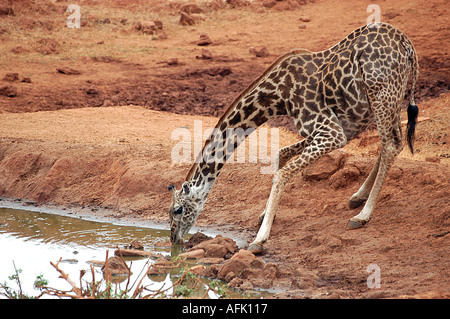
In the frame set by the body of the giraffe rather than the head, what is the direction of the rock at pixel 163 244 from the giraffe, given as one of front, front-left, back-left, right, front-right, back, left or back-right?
front

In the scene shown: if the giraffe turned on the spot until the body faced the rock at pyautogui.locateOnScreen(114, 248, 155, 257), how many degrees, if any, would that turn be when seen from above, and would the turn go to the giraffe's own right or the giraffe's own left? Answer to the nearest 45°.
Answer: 0° — it already faces it

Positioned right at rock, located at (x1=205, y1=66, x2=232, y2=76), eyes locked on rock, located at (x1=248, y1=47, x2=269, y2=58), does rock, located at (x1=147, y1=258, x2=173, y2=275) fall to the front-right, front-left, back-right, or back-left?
back-right

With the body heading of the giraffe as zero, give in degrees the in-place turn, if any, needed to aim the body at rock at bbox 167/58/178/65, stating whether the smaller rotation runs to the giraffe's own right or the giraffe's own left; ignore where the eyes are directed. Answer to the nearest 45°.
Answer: approximately 90° to the giraffe's own right

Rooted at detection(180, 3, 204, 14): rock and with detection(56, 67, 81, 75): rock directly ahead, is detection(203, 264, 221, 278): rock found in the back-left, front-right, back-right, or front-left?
front-left

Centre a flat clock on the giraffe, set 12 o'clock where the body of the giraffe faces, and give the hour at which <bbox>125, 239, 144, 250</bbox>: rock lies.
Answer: The rock is roughly at 12 o'clock from the giraffe.

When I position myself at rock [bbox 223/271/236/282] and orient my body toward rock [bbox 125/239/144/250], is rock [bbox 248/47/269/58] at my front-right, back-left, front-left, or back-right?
front-right

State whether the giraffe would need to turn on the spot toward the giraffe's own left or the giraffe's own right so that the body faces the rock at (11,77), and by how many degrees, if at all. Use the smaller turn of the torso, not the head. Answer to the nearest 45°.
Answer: approximately 45° to the giraffe's own right

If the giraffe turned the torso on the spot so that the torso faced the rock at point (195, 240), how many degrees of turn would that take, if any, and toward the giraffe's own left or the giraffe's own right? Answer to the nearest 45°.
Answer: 0° — it already faces it

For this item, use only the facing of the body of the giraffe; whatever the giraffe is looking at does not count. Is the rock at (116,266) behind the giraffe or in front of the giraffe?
in front

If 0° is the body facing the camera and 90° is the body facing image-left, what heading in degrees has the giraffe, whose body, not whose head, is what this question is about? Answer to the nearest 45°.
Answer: approximately 90°

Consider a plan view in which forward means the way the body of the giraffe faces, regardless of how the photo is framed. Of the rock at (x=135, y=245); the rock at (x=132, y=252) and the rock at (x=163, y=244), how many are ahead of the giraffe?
3
